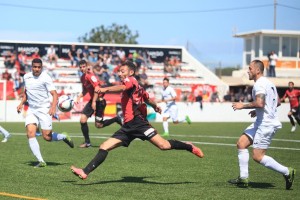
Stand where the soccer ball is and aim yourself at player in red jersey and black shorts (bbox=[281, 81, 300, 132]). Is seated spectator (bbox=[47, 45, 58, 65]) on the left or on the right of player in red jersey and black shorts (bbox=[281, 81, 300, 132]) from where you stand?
left

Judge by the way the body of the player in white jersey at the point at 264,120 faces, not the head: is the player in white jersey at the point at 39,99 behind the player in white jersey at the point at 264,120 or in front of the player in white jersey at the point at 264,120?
in front

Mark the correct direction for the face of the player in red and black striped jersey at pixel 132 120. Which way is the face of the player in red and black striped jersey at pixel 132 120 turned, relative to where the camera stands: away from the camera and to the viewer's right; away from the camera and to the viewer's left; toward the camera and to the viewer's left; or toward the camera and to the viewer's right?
toward the camera and to the viewer's left

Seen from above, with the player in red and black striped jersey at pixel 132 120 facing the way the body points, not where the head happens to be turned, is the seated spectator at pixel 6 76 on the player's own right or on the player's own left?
on the player's own right

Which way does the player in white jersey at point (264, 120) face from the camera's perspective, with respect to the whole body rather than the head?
to the viewer's left

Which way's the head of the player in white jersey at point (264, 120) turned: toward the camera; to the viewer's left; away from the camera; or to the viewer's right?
to the viewer's left

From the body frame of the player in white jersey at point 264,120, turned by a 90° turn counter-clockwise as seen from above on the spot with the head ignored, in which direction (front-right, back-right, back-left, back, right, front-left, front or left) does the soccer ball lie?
back-right

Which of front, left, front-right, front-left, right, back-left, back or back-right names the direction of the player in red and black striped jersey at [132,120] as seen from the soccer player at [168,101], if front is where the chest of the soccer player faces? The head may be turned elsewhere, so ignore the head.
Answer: front-left

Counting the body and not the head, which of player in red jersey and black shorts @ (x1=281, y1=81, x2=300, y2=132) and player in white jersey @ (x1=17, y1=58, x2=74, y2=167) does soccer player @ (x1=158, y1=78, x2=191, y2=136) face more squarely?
the player in white jersey
